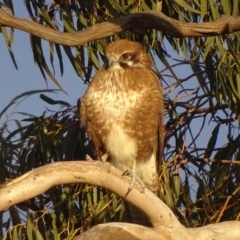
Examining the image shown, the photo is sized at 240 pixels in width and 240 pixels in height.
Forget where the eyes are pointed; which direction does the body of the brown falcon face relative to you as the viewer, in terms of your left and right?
facing the viewer and to the left of the viewer
